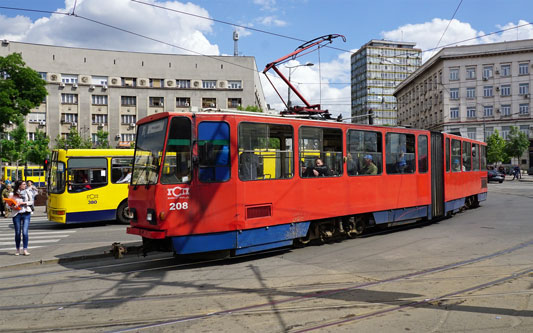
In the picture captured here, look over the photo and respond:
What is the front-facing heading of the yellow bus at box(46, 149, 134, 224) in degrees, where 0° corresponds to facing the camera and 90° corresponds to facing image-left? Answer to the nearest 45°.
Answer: approximately 90°

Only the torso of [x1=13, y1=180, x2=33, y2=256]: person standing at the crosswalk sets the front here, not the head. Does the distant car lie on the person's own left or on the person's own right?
on the person's own left

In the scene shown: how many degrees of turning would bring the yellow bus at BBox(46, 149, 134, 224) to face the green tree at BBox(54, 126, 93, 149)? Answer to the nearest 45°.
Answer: approximately 90° to its right

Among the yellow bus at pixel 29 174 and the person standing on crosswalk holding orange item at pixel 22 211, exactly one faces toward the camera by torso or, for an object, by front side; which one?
the person standing on crosswalk holding orange item

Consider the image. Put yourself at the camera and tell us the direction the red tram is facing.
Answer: facing the viewer and to the left of the viewer

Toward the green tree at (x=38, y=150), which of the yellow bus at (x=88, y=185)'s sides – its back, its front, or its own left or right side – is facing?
right

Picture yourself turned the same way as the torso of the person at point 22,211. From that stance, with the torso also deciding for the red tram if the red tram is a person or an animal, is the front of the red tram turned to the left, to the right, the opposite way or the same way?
to the right

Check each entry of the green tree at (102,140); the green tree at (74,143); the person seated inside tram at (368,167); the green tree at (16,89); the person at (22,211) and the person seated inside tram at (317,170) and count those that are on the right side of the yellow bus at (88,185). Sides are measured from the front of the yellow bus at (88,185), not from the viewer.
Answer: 3

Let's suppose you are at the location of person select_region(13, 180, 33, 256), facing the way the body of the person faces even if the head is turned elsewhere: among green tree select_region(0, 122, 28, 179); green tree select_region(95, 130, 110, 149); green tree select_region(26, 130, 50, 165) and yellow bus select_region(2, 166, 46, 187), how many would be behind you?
4

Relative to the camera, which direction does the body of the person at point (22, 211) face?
toward the camera

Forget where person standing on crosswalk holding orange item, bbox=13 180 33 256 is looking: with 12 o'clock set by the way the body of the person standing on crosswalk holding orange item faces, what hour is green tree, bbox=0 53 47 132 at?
The green tree is roughly at 6 o'clock from the person standing on crosswalk holding orange item.
